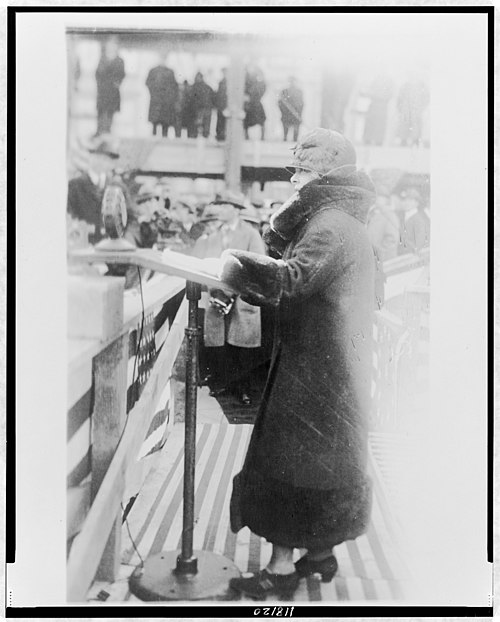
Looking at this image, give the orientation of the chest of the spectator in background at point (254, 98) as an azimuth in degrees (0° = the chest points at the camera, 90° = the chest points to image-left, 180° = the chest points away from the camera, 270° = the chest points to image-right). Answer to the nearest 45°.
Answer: approximately 0°

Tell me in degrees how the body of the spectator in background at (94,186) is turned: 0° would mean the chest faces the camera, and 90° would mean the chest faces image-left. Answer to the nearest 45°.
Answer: approximately 315°

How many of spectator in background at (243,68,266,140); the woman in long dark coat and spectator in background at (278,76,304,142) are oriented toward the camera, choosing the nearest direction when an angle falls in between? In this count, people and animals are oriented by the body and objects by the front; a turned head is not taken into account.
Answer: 2

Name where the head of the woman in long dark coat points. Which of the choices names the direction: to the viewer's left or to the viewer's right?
to the viewer's left

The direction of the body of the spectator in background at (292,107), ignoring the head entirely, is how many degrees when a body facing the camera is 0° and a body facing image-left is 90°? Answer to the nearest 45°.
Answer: approximately 0°

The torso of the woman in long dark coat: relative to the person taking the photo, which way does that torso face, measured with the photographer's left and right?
facing to the left of the viewer

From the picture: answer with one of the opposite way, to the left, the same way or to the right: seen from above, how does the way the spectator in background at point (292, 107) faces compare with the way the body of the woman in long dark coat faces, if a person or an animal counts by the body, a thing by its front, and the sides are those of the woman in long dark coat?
to the left
